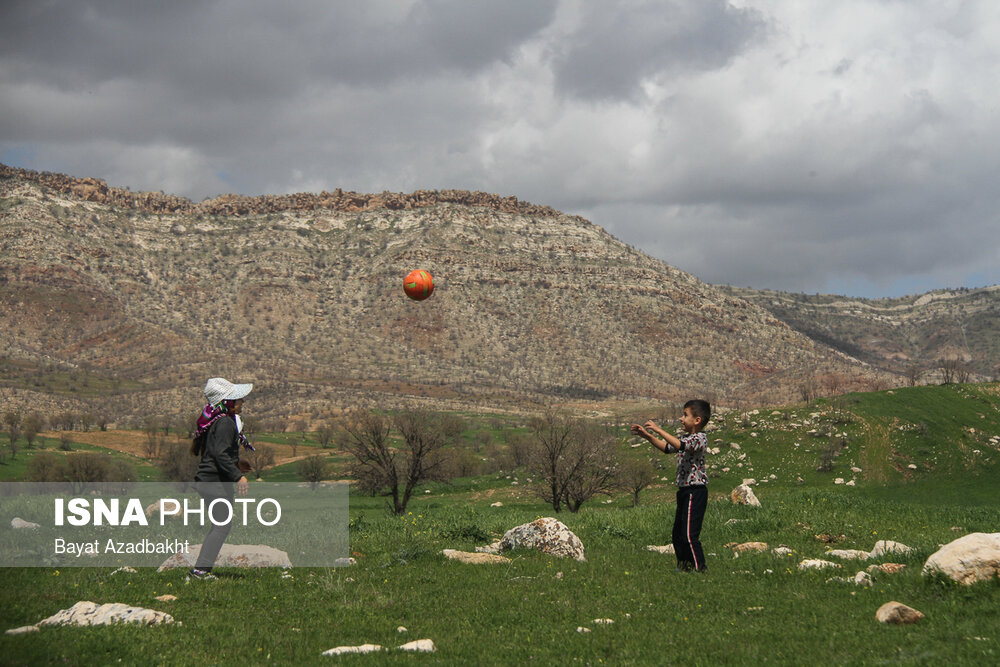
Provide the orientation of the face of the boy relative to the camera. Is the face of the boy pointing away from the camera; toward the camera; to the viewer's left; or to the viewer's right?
to the viewer's left

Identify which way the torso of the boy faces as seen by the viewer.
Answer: to the viewer's left

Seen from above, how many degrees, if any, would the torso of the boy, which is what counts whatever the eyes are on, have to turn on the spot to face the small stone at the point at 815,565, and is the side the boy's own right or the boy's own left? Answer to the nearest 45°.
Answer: approximately 180°

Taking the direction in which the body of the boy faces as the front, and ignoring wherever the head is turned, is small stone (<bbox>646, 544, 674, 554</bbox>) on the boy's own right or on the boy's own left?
on the boy's own right

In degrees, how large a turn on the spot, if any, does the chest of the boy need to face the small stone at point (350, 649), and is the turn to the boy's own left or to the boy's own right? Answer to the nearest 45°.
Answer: approximately 45° to the boy's own left

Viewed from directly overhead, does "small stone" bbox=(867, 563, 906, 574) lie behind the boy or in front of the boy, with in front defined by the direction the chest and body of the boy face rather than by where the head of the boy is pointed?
behind

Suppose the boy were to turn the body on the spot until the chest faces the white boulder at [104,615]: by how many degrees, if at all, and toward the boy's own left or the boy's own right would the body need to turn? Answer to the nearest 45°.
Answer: approximately 45° to the boy's own left

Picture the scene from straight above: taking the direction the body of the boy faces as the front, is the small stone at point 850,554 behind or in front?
behind

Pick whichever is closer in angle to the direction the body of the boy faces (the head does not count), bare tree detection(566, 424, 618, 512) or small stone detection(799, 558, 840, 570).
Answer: the bare tree

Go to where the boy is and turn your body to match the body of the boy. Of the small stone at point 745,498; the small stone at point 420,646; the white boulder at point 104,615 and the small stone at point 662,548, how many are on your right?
2
